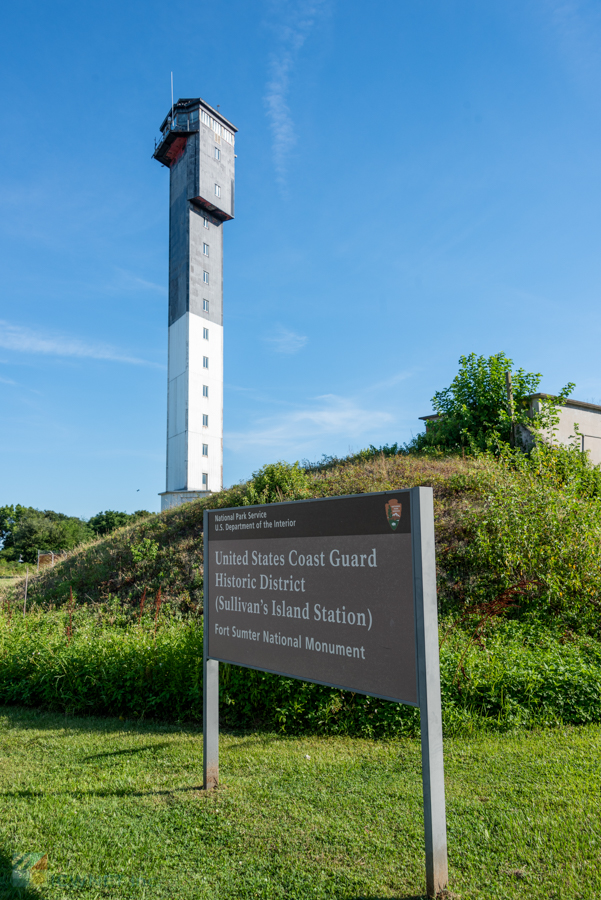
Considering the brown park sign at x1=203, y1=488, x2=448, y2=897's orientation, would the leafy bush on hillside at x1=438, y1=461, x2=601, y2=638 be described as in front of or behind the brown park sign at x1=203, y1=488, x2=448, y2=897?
behind

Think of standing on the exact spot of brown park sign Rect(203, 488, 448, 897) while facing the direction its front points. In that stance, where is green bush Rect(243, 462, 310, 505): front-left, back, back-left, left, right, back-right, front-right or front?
back-right

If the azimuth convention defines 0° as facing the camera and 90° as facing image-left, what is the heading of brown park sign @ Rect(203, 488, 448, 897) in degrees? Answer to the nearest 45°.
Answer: approximately 45°

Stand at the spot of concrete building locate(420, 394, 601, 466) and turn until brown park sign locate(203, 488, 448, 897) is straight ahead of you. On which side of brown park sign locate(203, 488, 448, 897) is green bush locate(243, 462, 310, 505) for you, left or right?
right

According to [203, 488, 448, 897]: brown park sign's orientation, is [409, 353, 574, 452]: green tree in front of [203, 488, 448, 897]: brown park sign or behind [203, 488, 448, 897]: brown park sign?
behind
